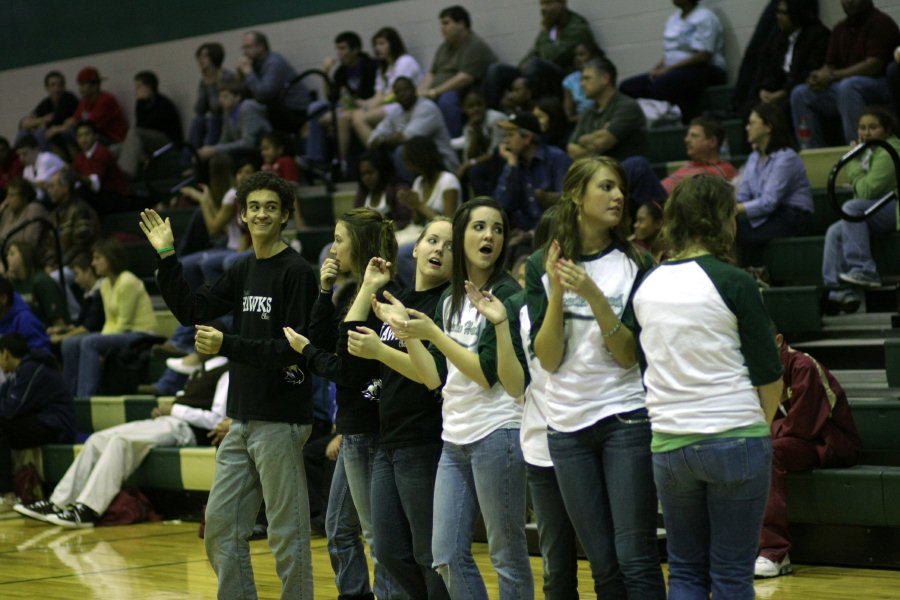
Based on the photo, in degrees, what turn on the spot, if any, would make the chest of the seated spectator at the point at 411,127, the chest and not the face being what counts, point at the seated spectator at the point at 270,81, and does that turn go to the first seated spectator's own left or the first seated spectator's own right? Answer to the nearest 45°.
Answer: approximately 90° to the first seated spectator's own right

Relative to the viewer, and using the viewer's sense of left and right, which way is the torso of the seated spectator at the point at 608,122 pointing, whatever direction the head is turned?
facing the viewer and to the left of the viewer

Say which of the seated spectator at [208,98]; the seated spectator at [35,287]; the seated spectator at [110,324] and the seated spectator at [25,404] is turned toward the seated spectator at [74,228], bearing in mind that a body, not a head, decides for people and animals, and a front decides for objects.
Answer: the seated spectator at [208,98]

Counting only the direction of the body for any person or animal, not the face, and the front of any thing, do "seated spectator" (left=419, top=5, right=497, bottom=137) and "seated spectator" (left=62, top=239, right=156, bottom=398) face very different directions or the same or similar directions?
same or similar directions

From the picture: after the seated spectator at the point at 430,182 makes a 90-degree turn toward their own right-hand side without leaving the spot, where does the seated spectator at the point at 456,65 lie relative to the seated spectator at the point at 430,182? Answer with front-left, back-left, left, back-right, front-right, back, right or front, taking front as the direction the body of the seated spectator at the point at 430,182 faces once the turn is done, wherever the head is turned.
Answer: front-right

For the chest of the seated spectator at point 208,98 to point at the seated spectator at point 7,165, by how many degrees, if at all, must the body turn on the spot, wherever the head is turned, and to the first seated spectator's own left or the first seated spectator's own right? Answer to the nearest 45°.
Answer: approximately 90° to the first seated spectator's own right

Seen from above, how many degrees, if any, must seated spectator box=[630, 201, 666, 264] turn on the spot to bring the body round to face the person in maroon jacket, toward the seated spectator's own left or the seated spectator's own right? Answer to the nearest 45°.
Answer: approximately 90° to the seated spectator's own left

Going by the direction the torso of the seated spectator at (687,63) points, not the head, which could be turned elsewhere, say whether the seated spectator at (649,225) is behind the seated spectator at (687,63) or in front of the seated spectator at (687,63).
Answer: in front

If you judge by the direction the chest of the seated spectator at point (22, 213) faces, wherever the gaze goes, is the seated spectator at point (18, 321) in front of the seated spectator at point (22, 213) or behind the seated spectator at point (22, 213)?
in front

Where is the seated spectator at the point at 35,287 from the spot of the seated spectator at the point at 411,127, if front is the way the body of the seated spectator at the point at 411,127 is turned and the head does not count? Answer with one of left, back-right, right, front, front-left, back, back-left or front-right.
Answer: front-right

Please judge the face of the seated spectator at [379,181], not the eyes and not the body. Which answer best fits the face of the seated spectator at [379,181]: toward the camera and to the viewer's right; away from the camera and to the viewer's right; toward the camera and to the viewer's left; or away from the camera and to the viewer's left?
toward the camera and to the viewer's left

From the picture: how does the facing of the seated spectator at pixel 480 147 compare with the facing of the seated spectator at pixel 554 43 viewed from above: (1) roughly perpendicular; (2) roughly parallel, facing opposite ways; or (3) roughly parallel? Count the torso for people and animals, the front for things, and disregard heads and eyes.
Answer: roughly parallel

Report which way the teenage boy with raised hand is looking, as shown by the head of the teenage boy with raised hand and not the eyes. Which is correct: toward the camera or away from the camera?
toward the camera
